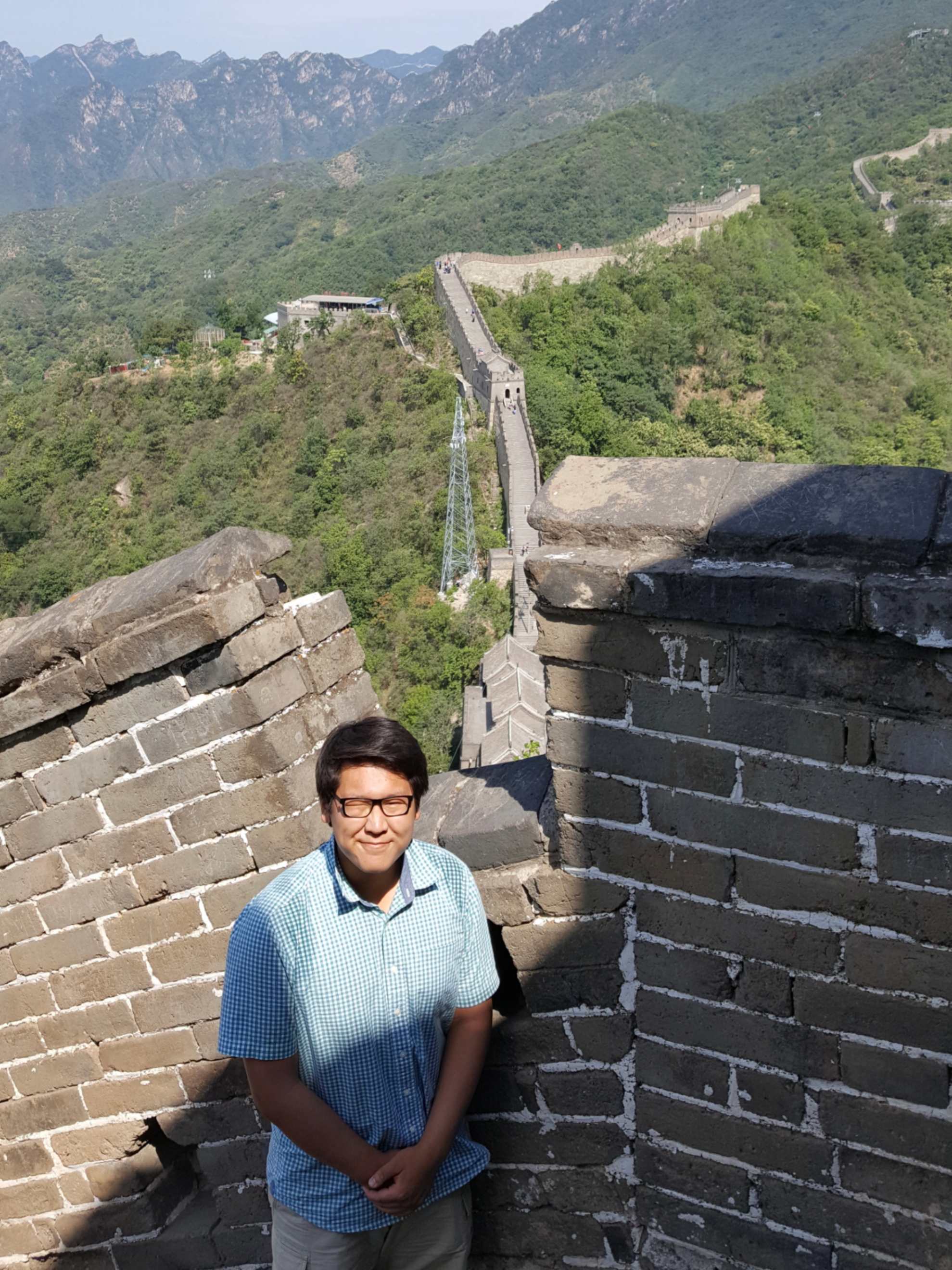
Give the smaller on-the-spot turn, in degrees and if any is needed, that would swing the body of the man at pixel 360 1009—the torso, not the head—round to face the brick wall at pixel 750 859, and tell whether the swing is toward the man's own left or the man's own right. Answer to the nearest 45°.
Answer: approximately 90° to the man's own left

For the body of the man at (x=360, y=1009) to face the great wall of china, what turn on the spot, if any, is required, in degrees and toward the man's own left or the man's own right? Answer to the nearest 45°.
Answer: approximately 180°

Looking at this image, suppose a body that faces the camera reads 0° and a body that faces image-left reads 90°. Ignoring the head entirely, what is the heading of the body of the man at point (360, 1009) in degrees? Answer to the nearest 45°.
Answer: approximately 0°

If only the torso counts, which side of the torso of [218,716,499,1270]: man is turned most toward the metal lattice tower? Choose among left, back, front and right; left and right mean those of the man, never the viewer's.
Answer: back

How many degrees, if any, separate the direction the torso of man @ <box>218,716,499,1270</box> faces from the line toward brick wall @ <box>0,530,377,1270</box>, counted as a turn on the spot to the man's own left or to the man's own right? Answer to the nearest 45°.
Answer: approximately 135° to the man's own right

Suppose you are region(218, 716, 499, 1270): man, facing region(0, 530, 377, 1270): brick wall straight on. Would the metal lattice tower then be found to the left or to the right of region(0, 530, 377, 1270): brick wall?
right
